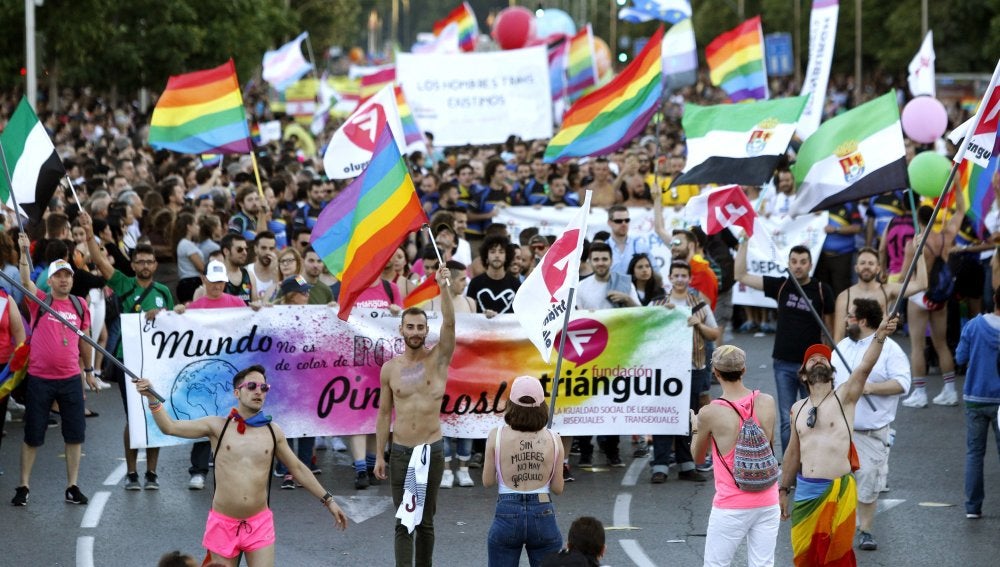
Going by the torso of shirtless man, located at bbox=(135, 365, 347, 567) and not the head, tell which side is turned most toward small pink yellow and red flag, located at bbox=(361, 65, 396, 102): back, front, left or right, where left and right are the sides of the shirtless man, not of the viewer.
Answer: back

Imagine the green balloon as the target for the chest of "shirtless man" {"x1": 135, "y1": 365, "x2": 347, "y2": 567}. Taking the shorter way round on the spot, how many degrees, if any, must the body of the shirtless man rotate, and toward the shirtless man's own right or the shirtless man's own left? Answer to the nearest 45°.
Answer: approximately 135° to the shirtless man's own left

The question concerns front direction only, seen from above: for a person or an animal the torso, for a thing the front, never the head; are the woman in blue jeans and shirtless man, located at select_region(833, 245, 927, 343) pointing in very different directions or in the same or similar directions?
very different directions

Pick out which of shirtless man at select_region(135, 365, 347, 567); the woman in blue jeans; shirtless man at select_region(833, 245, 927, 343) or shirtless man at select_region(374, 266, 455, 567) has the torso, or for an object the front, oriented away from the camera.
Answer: the woman in blue jeans

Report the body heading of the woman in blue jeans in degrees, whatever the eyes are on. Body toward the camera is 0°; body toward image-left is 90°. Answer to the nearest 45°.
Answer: approximately 180°

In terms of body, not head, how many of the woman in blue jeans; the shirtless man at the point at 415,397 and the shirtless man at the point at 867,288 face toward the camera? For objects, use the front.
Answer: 2

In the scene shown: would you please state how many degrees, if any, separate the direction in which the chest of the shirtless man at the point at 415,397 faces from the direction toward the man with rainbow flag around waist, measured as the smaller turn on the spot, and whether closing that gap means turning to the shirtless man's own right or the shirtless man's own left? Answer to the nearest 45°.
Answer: approximately 90° to the shirtless man's own left

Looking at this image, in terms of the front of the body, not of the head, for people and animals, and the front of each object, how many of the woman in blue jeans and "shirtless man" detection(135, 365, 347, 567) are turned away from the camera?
1

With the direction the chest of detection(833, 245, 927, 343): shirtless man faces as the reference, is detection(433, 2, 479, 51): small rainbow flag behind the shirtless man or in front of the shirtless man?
behind

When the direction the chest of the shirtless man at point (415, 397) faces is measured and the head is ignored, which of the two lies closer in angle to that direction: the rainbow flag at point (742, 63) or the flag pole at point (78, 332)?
the flag pole

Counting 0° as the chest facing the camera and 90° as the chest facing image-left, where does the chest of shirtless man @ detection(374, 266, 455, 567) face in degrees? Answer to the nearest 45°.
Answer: approximately 0°

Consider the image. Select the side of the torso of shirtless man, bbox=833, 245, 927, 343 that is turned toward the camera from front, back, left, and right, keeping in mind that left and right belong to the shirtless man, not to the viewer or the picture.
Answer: front

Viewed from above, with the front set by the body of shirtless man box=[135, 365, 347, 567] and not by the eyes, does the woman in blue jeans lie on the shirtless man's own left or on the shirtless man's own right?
on the shirtless man's own left

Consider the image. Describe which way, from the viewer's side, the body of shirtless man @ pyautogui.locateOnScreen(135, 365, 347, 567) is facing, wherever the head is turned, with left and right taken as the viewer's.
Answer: facing the viewer

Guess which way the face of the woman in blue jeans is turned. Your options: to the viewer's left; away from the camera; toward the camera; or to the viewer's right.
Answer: away from the camera

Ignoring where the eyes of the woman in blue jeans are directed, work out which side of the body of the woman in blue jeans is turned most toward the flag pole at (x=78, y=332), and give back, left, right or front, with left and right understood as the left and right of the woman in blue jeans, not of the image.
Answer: left

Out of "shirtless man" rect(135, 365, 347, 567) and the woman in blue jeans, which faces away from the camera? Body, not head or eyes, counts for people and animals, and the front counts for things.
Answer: the woman in blue jeans

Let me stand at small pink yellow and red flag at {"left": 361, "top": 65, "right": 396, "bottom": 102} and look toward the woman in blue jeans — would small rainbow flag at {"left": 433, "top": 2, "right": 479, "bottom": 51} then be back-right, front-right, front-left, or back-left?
back-left

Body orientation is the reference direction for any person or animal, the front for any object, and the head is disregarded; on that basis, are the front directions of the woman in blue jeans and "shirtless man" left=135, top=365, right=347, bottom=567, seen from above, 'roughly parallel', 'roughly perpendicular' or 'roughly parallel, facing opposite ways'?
roughly parallel, facing opposite ways

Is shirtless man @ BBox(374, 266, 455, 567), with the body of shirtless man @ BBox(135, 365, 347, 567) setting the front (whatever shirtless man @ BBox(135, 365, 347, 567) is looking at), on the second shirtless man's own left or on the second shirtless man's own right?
on the second shirtless man's own left

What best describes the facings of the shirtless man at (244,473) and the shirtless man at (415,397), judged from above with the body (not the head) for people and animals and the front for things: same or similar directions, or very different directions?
same or similar directions
